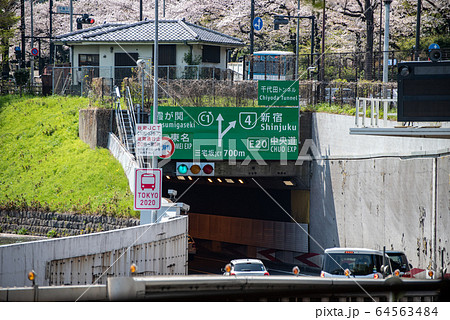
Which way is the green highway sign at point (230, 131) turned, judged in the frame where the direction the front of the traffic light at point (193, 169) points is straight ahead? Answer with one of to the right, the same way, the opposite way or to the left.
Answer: the same way

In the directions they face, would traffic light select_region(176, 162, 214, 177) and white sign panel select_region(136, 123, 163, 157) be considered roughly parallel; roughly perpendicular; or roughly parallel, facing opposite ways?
roughly parallel

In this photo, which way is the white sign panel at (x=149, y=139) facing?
toward the camera

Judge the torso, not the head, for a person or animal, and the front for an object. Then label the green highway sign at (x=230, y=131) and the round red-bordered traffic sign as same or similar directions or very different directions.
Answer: same or similar directions

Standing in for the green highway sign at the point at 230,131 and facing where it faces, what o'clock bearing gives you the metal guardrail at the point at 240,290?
The metal guardrail is roughly at 12 o'clock from the green highway sign.

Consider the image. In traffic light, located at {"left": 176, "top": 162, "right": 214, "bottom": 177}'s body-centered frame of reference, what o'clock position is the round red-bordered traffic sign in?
The round red-bordered traffic sign is roughly at 3 o'clock from the traffic light.

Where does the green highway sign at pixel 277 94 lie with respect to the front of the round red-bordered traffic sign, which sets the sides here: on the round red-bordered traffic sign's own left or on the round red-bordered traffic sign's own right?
on the round red-bordered traffic sign's own left

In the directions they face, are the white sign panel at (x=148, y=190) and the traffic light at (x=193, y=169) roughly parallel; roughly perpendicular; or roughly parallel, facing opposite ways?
roughly parallel

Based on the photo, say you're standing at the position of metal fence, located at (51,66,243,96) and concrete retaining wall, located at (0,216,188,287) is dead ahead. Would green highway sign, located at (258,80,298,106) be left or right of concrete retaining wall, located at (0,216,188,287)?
left

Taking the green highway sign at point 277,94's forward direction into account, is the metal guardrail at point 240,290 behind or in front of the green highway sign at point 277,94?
in front

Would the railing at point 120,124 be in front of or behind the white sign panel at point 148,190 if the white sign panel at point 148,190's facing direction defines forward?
behind

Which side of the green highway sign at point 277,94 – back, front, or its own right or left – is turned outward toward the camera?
front

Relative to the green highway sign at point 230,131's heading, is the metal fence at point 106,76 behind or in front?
behind

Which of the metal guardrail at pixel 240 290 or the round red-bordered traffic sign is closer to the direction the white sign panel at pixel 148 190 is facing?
the metal guardrail

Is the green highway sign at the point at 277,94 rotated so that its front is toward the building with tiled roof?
no

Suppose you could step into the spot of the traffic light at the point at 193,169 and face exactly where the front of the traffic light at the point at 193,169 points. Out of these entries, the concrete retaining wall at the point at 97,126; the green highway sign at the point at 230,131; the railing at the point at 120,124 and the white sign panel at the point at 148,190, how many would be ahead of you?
1

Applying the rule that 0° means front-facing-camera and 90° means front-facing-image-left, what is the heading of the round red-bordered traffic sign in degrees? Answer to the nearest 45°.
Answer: approximately 0°

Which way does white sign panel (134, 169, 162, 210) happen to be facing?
toward the camera

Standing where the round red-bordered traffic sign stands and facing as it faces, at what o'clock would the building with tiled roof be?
The building with tiled roof is roughly at 6 o'clock from the round red-bordered traffic sign.

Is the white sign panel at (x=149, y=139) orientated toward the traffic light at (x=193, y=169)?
no

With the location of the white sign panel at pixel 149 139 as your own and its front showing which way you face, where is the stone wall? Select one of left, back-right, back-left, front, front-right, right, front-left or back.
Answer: back-right
